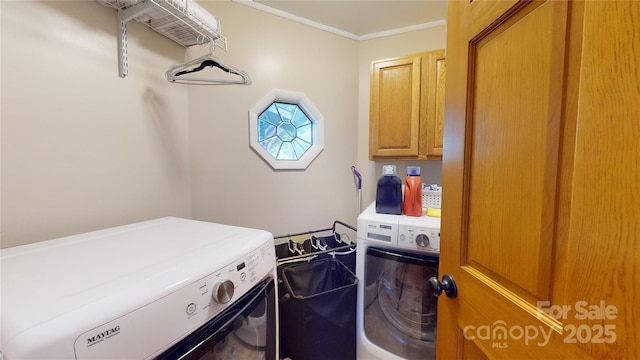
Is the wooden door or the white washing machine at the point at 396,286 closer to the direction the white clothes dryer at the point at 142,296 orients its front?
the wooden door

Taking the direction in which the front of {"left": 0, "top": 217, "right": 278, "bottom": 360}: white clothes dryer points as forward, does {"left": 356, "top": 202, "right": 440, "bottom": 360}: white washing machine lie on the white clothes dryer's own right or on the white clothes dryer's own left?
on the white clothes dryer's own left

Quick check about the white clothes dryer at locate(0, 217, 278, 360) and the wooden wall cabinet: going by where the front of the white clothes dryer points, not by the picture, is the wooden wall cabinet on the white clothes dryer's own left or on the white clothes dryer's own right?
on the white clothes dryer's own left

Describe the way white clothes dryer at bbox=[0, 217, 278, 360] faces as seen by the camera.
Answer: facing the viewer and to the right of the viewer

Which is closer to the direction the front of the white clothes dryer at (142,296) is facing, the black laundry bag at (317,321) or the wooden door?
the wooden door

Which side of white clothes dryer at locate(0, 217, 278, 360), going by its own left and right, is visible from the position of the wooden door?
front

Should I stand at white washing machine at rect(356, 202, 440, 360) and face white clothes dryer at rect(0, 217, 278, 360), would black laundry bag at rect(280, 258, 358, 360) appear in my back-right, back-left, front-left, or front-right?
front-right

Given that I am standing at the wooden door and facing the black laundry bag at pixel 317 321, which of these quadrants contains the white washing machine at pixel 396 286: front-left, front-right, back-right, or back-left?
front-right

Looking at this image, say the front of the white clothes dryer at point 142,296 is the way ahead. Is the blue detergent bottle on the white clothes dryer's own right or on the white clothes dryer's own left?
on the white clothes dryer's own left
